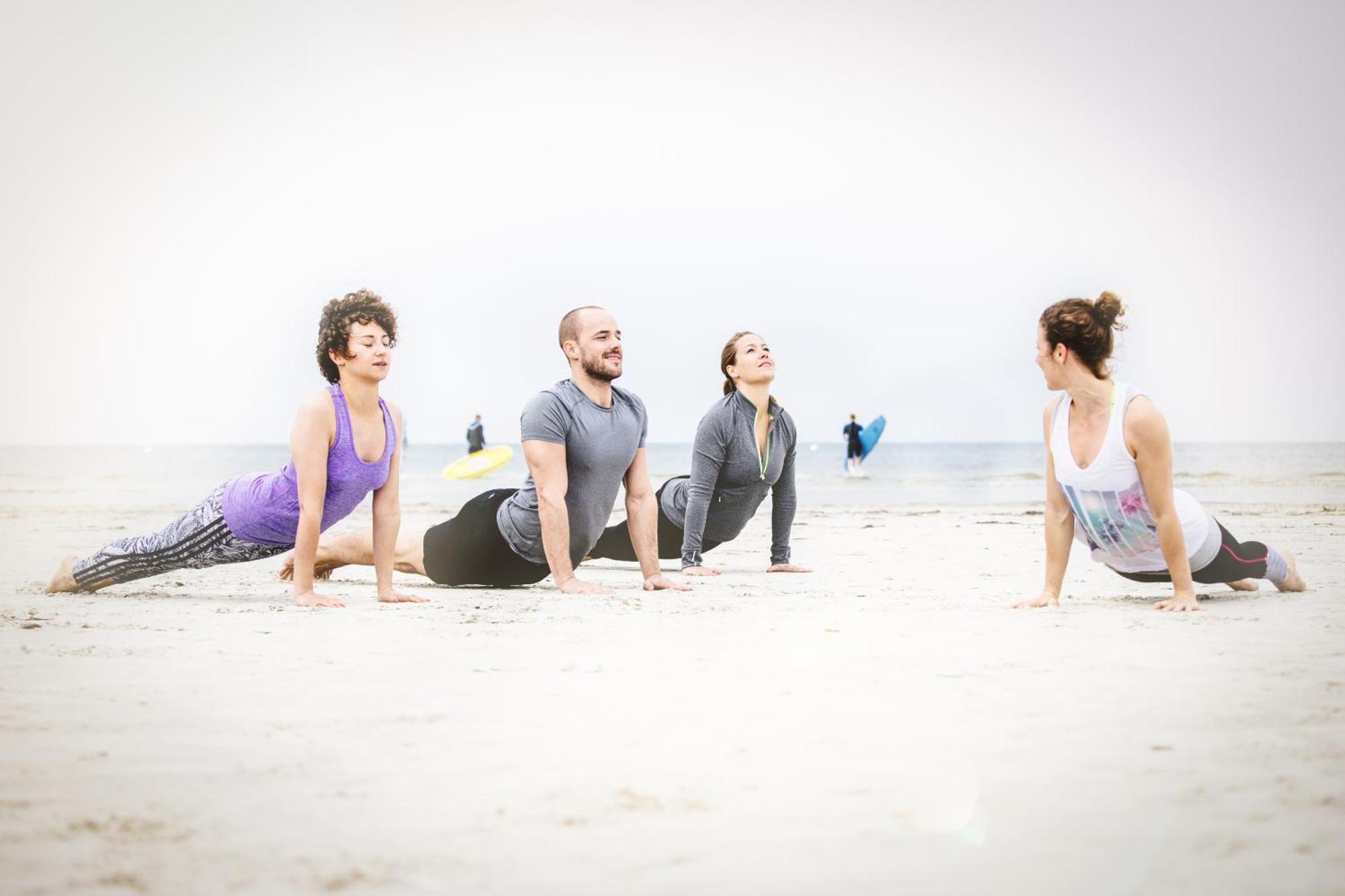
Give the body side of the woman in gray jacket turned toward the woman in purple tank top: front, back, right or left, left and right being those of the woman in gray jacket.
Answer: right

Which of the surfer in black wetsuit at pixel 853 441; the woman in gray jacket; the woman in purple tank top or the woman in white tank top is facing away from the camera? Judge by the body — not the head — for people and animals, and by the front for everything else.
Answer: the surfer in black wetsuit

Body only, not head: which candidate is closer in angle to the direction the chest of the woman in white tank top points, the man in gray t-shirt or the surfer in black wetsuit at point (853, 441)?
the man in gray t-shirt

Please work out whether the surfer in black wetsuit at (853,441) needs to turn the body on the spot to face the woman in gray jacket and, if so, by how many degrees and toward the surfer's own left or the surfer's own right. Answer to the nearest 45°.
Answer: approximately 180°

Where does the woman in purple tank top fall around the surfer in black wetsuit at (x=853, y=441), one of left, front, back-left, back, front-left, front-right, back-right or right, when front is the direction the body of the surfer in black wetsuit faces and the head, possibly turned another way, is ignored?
back

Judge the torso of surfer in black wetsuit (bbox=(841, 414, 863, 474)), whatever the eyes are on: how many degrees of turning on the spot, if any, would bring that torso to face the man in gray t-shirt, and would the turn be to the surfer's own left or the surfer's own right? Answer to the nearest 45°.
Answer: approximately 180°

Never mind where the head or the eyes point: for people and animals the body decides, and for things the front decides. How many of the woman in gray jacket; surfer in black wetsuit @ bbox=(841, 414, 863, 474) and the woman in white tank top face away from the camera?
1

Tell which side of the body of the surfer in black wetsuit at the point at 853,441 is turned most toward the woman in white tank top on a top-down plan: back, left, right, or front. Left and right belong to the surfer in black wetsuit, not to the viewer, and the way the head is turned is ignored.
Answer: back

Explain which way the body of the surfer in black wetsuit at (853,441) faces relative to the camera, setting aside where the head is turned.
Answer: away from the camera

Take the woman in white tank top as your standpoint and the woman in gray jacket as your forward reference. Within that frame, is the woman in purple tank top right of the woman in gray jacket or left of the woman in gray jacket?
left

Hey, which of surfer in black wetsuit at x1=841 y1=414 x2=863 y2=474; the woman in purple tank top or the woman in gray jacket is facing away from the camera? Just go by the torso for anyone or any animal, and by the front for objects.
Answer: the surfer in black wetsuit

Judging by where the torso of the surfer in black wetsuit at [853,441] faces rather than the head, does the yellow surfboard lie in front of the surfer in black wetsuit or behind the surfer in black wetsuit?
behind
